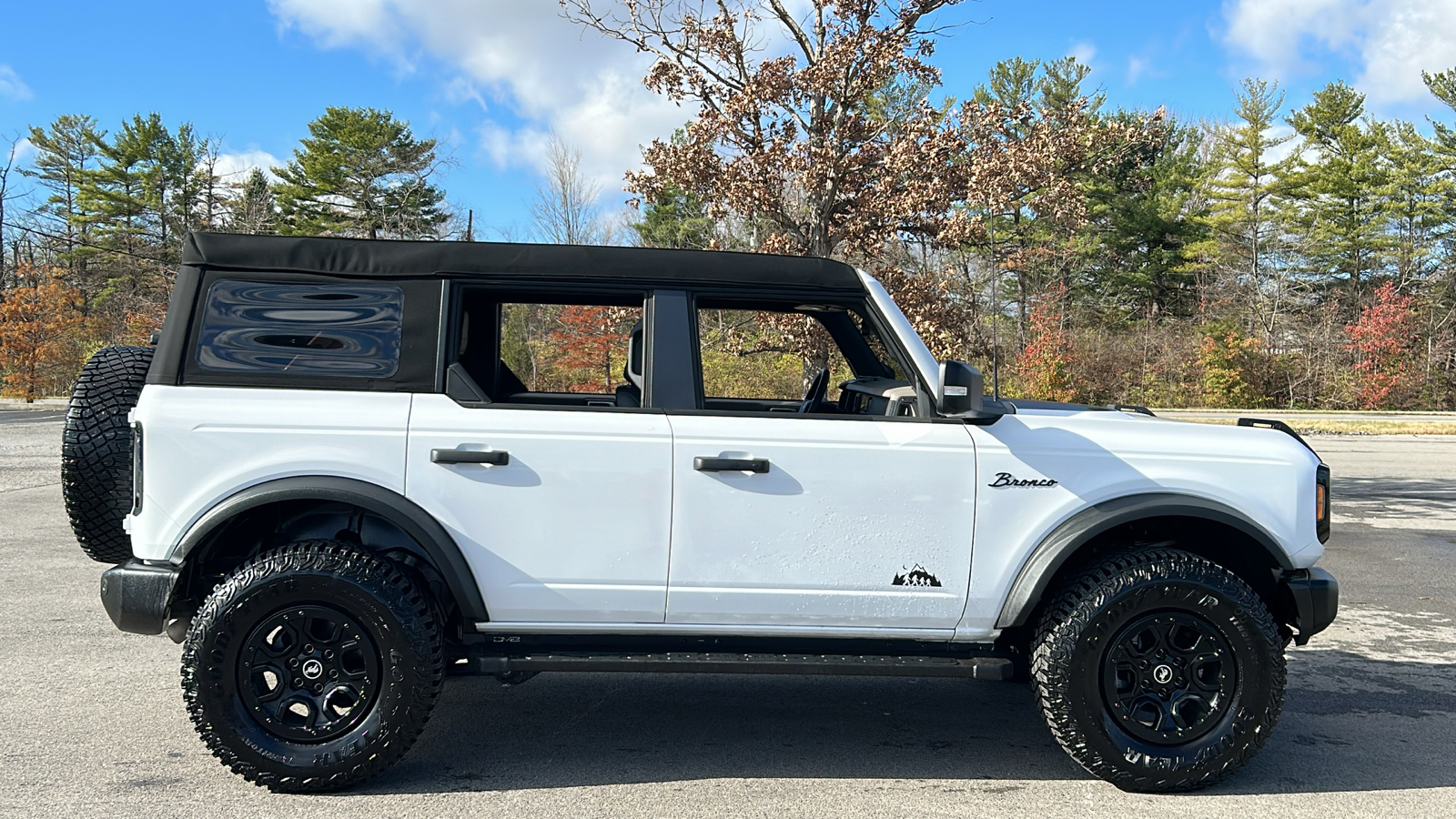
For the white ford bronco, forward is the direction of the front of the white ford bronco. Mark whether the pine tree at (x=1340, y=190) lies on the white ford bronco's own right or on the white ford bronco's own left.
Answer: on the white ford bronco's own left

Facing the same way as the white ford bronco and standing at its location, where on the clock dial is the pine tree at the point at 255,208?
The pine tree is roughly at 8 o'clock from the white ford bronco.

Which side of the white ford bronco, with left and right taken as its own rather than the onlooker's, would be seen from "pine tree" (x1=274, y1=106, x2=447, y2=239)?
left

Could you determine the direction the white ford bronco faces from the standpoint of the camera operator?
facing to the right of the viewer

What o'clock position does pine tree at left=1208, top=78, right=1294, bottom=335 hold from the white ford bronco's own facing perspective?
The pine tree is roughly at 10 o'clock from the white ford bronco.

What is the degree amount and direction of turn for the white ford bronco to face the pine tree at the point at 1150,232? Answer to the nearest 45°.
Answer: approximately 45° to its left
